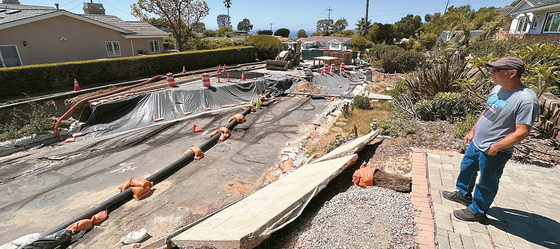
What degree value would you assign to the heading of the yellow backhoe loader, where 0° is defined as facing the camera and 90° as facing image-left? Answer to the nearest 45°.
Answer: approximately 45°

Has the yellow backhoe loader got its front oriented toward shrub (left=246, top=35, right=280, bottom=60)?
no

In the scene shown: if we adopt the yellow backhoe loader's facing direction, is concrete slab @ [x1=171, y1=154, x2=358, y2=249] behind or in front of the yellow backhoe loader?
in front

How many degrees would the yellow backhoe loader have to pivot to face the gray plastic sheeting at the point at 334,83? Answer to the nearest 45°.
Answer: approximately 90° to its left

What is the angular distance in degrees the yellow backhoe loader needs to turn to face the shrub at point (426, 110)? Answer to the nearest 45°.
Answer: approximately 45° to its left

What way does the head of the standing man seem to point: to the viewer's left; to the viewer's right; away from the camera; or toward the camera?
to the viewer's left

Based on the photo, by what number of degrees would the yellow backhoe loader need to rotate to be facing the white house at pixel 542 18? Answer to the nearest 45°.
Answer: approximately 135° to its left

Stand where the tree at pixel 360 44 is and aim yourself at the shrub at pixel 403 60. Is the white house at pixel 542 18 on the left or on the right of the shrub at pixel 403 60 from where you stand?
left

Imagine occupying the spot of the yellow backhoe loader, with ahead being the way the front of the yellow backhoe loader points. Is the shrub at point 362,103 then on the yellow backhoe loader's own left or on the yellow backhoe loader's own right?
on the yellow backhoe loader's own left

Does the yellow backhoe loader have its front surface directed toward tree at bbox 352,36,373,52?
no

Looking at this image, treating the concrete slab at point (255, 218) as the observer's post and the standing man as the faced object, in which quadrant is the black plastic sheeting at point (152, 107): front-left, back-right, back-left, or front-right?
back-left

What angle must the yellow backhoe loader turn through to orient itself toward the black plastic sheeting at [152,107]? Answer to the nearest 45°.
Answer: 0° — it already faces it

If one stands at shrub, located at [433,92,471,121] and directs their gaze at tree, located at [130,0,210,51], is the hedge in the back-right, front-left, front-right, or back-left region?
front-left

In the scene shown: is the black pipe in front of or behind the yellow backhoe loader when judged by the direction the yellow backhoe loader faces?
in front

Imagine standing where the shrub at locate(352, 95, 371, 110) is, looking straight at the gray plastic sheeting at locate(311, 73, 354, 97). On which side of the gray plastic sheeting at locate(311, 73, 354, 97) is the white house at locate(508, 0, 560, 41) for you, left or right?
right

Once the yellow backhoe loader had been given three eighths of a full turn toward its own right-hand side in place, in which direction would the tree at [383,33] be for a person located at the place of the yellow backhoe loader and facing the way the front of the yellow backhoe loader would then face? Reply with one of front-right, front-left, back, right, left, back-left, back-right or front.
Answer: front-right

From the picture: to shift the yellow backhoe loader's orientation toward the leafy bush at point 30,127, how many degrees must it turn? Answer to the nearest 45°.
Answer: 0° — it already faces it
